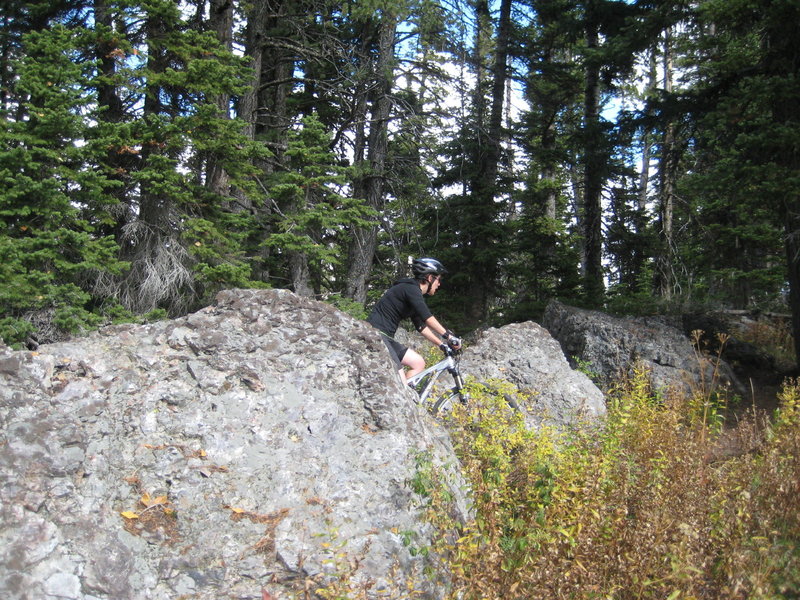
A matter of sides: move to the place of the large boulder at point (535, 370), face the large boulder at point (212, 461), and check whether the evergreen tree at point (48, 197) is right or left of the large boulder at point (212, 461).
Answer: right

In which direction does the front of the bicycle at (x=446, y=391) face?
to the viewer's right

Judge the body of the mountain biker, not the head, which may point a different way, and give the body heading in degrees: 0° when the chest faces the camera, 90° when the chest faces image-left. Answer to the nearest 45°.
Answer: approximately 270°

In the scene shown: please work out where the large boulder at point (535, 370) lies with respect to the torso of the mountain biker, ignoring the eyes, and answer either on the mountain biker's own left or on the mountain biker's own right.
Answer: on the mountain biker's own left

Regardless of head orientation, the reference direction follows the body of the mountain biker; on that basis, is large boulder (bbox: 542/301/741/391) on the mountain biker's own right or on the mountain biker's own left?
on the mountain biker's own left

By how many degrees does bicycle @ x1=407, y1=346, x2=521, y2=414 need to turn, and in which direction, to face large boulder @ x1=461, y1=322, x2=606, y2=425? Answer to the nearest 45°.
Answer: approximately 45° to its left

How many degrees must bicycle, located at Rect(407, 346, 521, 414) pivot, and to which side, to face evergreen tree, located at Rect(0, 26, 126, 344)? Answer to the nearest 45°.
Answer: approximately 180°

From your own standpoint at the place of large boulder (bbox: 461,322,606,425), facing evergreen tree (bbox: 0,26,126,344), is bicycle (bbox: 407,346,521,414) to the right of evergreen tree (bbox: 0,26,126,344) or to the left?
left

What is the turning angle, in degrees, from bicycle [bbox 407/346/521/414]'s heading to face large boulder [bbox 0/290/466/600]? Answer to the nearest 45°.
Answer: approximately 135° to its right

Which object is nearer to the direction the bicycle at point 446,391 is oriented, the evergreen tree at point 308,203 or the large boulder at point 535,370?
the large boulder

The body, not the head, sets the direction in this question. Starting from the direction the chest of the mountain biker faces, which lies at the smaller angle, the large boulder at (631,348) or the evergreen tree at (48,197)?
the large boulder
